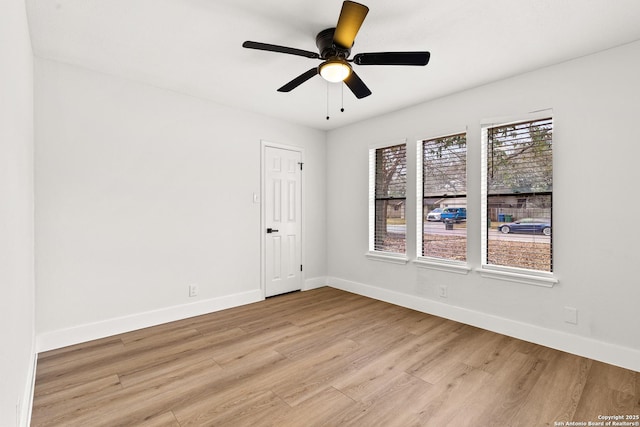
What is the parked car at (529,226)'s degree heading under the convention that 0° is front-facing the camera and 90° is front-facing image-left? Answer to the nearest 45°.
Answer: approximately 90°

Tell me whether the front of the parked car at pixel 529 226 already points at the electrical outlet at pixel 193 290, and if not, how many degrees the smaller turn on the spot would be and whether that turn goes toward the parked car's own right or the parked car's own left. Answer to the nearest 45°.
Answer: approximately 45° to the parked car's own left

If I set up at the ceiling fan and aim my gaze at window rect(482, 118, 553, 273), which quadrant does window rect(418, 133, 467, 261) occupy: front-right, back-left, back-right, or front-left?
front-left

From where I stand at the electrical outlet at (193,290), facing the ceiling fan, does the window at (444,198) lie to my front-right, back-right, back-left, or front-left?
front-left

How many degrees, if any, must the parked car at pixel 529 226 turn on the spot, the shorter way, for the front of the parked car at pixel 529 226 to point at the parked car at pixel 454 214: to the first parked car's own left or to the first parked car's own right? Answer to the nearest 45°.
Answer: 0° — it already faces it
